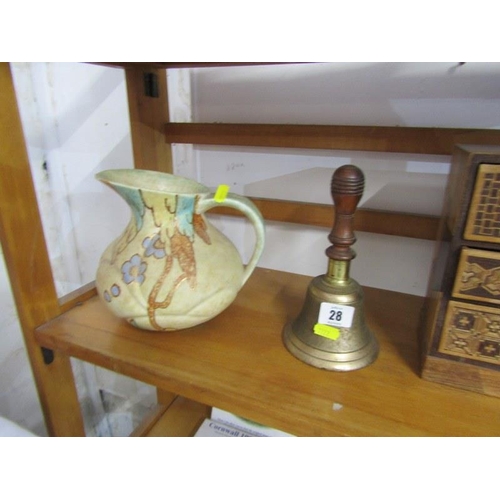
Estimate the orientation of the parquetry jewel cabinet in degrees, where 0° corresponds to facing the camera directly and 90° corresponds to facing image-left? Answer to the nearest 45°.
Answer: approximately 0°

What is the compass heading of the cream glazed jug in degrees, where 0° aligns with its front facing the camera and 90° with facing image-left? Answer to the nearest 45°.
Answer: approximately 90°

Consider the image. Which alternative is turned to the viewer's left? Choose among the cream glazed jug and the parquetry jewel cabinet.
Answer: the cream glazed jug

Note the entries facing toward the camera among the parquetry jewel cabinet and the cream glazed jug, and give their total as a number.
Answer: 1
